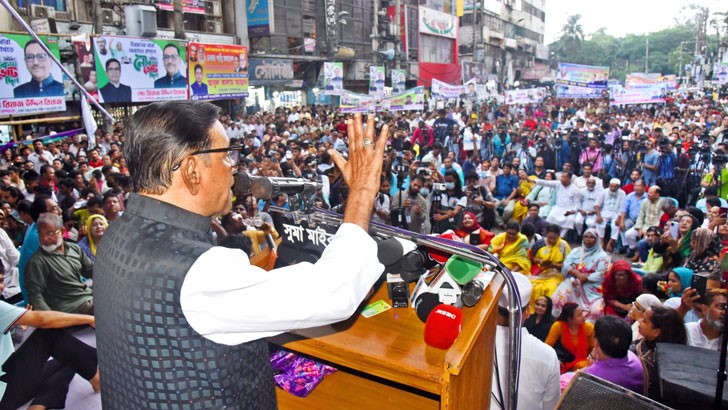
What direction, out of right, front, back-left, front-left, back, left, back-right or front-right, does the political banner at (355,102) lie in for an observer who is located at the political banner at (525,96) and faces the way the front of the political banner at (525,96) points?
front-right

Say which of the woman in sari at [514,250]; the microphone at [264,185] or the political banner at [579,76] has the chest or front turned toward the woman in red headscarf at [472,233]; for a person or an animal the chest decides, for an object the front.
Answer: the political banner

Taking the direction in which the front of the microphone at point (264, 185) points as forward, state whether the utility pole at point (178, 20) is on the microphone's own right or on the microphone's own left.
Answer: on the microphone's own right

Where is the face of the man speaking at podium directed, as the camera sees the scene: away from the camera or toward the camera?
away from the camera

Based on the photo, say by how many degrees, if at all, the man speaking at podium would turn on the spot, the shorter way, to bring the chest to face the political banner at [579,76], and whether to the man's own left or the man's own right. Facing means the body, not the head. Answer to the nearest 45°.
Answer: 0° — they already face it

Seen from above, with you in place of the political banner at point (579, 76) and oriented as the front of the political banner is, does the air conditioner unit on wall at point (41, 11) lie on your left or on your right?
on your right

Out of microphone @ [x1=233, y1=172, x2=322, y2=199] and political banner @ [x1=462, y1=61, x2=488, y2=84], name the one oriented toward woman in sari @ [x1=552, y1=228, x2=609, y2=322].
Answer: the political banner

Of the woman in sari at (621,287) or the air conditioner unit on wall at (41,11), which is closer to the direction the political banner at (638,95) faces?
the woman in sari

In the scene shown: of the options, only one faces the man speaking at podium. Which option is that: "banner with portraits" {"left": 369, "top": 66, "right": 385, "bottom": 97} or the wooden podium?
the banner with portraits

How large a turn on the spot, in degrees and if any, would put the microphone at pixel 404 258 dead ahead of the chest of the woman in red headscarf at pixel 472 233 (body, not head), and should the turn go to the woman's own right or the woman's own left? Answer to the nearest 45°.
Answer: approximately 45° to the woman's own left

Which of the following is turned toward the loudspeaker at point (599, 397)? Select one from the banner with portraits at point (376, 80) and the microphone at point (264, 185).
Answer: the banner with portraits

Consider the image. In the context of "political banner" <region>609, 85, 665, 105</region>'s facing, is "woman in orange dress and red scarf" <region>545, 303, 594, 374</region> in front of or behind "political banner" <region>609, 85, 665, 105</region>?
in front

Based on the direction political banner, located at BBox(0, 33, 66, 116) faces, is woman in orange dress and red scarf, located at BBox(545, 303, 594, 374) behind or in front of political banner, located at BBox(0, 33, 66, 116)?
in front

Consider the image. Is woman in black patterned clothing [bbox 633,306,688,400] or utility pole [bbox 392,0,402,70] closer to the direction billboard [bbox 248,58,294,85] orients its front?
the woman in black patterned clothing

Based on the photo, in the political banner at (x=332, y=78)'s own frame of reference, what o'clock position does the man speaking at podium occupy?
The man speaking at podium is roughly at 12 o'clock from the political banner.
